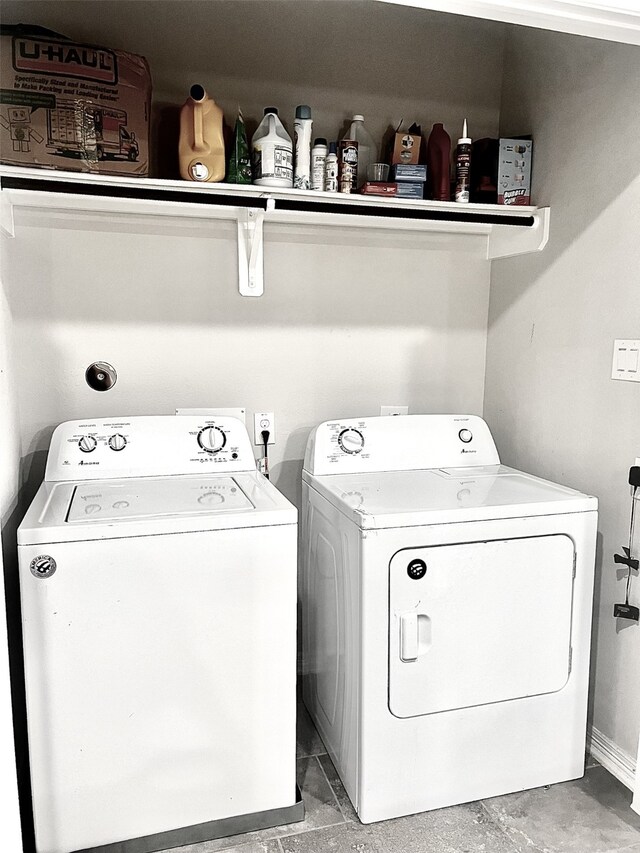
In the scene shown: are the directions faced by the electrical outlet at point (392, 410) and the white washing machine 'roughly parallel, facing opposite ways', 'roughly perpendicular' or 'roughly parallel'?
roughly parallel

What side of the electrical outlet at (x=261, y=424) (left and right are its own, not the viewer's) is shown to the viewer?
front

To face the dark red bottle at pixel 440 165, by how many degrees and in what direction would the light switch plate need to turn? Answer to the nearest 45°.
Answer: approximately 90° to its right

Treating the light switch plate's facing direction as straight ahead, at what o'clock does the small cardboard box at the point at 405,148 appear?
The small cardboard box is roughly at 2 o'clock from the light switch plate.

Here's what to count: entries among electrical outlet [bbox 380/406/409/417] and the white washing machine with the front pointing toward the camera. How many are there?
2

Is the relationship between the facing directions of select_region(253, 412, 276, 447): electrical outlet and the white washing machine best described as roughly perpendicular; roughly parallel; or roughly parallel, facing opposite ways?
roughly parallel

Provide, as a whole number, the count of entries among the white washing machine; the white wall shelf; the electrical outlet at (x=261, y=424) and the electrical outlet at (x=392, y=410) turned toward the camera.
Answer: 4

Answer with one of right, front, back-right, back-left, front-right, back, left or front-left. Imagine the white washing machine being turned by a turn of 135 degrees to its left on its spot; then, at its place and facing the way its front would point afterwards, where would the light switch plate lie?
front-right

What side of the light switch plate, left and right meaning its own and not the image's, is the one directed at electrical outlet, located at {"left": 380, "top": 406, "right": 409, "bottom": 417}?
right

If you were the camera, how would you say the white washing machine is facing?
facing the viewer
